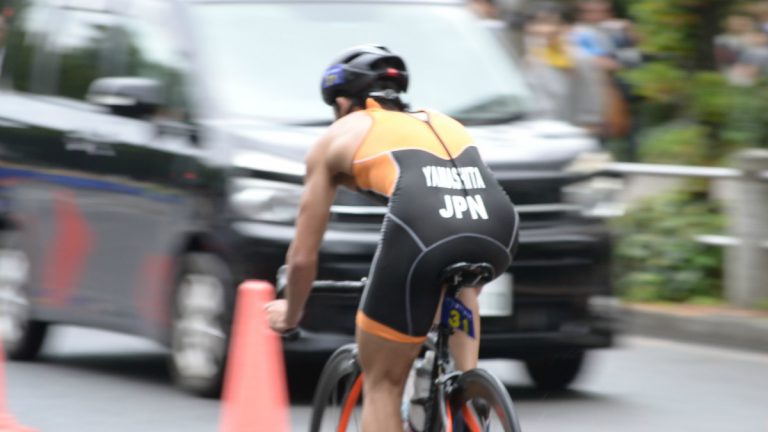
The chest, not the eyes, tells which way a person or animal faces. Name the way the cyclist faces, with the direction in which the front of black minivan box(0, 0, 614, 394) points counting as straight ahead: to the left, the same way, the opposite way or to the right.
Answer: the opposite way

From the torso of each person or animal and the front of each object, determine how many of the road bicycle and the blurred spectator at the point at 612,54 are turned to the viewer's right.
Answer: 0

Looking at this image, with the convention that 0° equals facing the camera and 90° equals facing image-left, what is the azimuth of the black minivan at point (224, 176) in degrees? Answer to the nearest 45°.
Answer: approximately 315°

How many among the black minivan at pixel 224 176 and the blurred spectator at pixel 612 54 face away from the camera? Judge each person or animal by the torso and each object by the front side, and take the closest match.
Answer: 0

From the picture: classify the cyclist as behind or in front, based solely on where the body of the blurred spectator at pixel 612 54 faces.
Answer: in front

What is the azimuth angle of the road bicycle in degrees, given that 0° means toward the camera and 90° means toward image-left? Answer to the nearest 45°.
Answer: approximately 135°

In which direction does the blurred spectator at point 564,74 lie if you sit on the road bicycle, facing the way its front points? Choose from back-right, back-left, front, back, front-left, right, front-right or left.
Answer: front-right

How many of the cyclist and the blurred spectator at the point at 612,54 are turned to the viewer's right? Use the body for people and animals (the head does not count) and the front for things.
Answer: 0
